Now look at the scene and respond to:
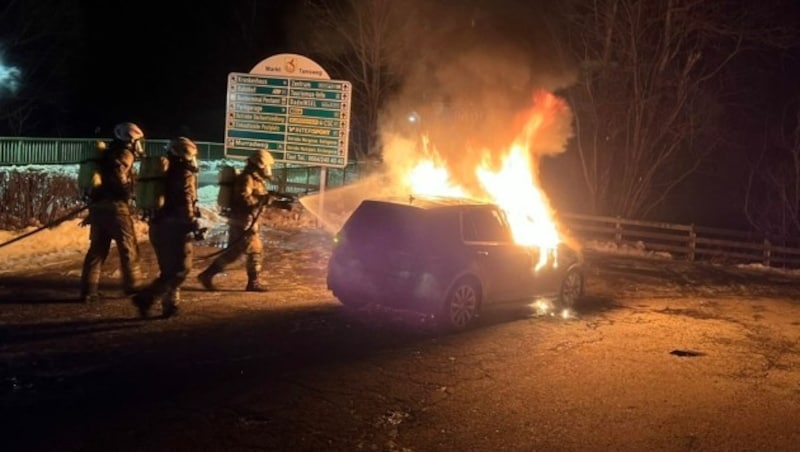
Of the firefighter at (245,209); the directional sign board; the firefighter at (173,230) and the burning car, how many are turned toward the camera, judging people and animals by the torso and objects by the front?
1

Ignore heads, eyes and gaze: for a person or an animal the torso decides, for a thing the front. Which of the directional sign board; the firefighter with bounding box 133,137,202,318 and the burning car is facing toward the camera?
the directional sign board

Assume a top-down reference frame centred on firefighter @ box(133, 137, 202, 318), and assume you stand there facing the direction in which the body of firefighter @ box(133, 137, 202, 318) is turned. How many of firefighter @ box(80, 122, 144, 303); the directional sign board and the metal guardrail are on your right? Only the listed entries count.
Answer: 0

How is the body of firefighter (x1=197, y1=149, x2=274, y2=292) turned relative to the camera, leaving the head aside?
to the viewer's right

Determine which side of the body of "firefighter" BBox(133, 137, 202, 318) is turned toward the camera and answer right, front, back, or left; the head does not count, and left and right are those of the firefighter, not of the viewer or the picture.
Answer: right

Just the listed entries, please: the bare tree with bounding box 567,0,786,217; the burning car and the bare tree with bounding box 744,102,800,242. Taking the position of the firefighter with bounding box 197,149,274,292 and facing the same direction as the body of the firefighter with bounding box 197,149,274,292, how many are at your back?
0

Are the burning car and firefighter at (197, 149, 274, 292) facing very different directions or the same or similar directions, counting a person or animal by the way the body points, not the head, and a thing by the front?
same or similar directions

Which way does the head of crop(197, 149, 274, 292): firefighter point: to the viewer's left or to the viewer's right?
to the viewer's right

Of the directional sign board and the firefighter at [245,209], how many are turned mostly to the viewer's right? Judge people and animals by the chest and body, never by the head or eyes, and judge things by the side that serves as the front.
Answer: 1

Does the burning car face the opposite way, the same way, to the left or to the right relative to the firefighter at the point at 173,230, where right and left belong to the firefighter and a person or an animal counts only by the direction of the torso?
the same way

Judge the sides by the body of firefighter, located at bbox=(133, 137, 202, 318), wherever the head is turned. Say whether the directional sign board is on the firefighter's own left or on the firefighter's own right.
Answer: on the firefighter's own left

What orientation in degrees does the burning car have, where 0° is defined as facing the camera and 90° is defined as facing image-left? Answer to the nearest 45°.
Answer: approximately 225°

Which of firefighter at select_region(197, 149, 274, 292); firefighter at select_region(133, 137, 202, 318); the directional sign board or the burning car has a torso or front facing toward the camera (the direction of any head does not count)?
the directional sign board

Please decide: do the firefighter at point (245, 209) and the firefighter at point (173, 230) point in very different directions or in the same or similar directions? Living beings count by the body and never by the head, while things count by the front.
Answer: same or similar directions

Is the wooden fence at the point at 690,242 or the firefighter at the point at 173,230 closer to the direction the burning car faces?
the wooden fence

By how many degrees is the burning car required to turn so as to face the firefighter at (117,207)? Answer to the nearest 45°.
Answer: approximately 135° to its left

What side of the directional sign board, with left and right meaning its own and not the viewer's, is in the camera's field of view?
front
